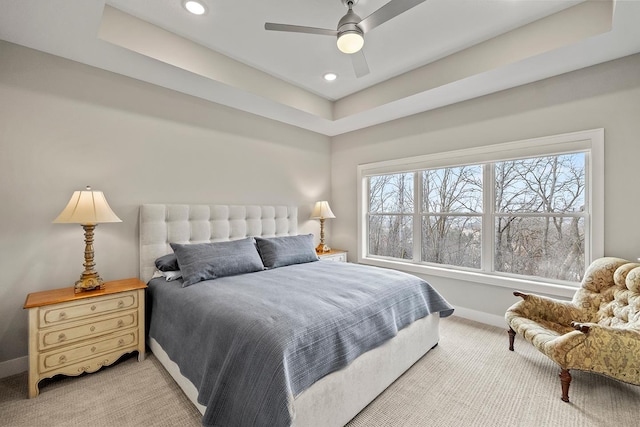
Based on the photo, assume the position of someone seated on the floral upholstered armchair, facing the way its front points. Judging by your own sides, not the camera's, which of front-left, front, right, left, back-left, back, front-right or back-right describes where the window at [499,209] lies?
right

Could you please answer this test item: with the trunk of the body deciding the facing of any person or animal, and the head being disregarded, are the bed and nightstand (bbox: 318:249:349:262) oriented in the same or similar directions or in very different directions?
same or similar directions

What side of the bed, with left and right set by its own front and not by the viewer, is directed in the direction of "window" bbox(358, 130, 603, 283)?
left

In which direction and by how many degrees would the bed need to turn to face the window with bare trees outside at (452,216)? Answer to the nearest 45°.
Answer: approximately 90° to its left

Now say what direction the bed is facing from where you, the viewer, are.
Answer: facing the viewer and to the right of the viewer

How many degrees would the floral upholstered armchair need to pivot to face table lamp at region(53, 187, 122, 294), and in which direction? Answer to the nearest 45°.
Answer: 0° — it already faces it

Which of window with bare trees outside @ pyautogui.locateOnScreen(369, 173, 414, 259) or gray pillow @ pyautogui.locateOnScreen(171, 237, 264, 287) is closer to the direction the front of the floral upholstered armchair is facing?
the gray pillow

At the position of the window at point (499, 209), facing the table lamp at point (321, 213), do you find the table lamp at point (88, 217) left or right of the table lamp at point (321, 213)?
left

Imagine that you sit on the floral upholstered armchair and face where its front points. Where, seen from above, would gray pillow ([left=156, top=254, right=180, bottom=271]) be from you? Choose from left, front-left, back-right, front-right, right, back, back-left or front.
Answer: front

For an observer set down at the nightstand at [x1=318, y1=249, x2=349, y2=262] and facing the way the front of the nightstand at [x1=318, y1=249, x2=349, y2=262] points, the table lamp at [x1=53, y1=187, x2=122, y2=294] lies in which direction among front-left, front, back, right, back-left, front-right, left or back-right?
right

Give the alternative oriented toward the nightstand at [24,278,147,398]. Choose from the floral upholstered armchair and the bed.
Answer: the floral upholstered armchair

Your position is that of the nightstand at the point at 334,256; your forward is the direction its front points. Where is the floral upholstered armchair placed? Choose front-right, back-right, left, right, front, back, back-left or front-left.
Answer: front

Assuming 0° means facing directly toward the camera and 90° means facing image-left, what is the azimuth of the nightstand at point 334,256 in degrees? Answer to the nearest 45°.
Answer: approximately 315°

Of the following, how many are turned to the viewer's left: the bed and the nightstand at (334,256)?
0

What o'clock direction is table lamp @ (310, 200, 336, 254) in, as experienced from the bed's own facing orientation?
The table lamp is roughly at 8 o'clock from the bed.
